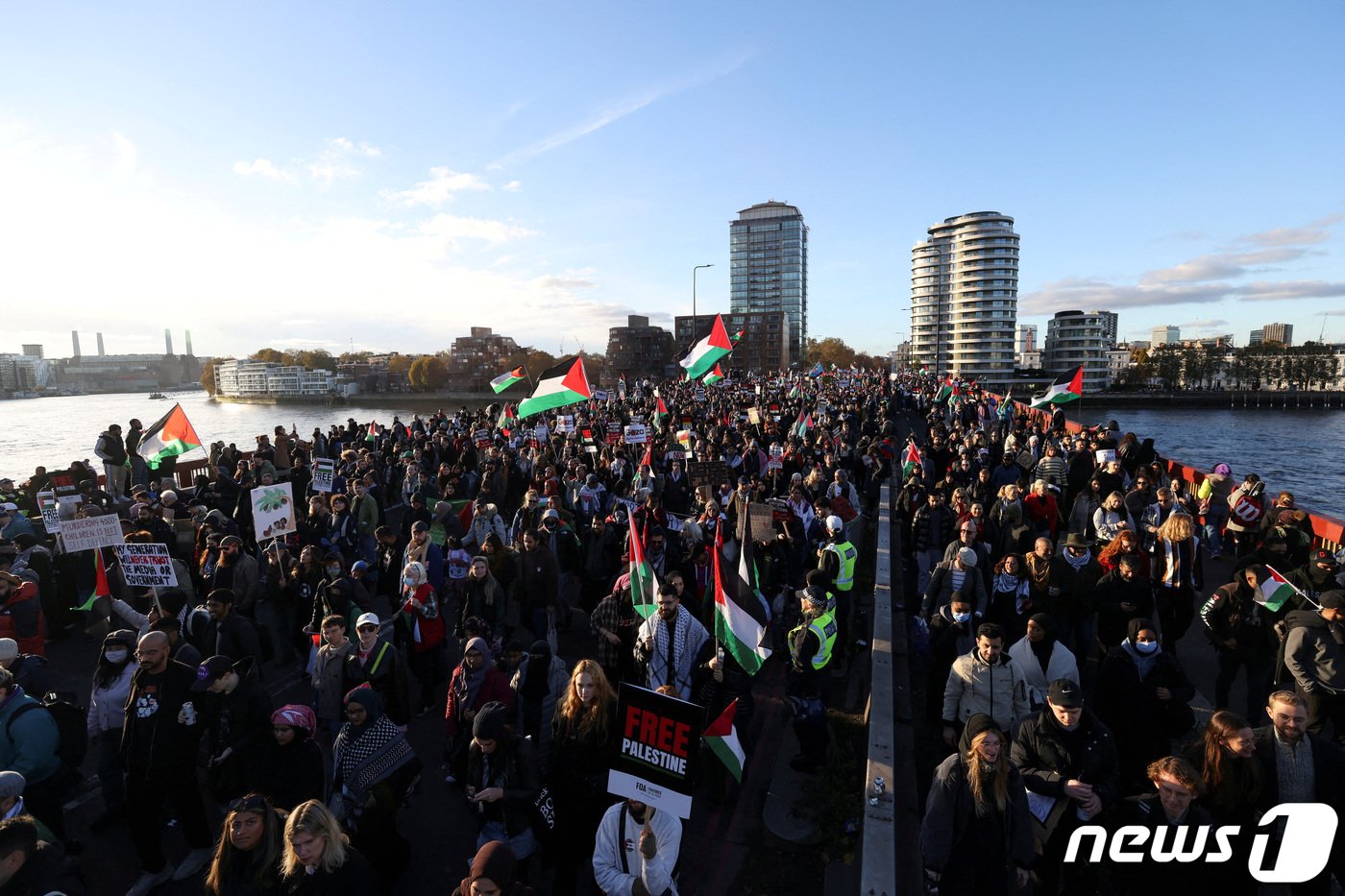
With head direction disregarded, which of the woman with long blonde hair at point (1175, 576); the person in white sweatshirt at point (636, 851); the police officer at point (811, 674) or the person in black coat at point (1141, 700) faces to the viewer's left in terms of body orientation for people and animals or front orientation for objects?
the police officer

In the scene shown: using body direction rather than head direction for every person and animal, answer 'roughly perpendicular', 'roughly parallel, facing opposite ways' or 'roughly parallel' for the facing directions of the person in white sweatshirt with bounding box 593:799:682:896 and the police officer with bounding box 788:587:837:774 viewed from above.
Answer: roughly perpendicular

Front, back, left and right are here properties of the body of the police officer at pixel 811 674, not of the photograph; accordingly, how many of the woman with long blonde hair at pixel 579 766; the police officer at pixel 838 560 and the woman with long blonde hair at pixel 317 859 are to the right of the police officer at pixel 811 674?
1

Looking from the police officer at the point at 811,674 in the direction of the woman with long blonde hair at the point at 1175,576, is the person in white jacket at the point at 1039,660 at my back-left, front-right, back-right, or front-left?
front-right

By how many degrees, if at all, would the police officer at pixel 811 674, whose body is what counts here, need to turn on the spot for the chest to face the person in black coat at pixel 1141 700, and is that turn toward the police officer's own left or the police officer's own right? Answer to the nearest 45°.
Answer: approximately 180°

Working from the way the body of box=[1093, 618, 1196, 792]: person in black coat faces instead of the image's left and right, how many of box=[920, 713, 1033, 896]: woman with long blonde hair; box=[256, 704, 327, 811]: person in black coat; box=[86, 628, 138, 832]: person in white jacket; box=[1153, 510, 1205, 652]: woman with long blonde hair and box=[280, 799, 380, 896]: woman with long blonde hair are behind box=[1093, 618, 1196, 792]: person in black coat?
1

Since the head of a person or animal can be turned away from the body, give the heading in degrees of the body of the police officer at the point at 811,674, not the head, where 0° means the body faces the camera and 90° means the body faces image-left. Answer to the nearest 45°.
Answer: approximately 90°

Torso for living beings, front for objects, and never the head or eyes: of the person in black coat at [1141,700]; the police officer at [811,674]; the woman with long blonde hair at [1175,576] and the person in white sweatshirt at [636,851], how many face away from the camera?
1

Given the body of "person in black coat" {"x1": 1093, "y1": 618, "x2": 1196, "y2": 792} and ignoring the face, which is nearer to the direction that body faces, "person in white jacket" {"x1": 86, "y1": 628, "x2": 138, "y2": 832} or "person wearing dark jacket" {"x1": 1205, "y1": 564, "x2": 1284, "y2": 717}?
the person in white jacket

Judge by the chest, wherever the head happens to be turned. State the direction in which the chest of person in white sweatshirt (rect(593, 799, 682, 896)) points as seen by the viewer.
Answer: toward the camera

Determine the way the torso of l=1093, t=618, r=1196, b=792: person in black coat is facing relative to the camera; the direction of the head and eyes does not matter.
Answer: toward the camera
